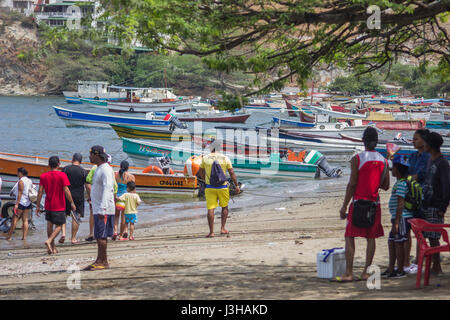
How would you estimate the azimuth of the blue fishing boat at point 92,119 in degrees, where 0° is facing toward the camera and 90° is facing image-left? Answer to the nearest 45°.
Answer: approximately 90°

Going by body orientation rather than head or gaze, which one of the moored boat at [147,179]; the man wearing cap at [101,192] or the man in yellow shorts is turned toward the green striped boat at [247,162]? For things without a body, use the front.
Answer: the man in yellow shorts

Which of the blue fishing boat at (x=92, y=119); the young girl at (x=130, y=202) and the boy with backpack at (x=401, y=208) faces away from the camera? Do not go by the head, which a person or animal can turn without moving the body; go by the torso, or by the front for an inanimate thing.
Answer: the young girl

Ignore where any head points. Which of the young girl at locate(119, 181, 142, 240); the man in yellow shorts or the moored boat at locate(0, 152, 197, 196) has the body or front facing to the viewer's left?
the moored boat

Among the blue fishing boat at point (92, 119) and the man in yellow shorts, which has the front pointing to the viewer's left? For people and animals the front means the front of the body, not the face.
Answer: the blue fishing boat

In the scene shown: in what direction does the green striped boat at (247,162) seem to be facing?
to the viewer's left

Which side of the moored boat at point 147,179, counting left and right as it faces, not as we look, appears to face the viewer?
left

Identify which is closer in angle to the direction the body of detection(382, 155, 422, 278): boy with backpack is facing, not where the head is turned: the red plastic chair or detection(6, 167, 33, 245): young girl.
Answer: the young girl

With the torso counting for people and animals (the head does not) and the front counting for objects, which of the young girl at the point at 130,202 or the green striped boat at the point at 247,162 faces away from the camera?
the young girl

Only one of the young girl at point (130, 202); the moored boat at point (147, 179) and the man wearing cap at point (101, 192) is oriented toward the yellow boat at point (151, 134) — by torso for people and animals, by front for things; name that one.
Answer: the young girl

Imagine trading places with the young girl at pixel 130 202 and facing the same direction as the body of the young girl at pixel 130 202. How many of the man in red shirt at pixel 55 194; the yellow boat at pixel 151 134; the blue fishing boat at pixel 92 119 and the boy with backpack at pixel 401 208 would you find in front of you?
2

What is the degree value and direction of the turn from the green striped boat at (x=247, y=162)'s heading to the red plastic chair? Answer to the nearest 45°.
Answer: approximately 90° to its left

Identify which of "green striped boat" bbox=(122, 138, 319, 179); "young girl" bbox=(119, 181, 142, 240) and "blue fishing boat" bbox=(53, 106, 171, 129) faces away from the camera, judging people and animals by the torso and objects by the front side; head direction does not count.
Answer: the young girl

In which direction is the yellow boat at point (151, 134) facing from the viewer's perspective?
to the viewer's left

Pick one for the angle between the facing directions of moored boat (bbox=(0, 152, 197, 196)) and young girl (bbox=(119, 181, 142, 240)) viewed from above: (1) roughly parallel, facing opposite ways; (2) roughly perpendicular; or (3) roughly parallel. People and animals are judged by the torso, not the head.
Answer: roughly perpendicular

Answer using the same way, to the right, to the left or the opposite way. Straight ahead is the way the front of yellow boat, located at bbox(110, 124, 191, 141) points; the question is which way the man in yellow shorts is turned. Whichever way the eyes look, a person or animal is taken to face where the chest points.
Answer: to the right
